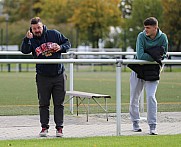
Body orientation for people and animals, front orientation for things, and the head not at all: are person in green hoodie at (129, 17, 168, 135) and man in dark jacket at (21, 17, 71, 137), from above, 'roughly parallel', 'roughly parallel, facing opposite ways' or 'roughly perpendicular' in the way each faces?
roughly parallel

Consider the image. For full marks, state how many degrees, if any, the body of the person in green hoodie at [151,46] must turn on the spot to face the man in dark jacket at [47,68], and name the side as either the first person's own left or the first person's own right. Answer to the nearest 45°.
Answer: approximately 90° to the first person's own right

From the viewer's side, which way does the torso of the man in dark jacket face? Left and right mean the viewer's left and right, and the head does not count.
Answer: facing the viewer

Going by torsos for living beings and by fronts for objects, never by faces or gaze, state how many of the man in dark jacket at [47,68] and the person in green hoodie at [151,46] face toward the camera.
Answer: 2

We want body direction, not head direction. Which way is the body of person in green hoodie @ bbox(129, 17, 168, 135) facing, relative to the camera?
toward the camera

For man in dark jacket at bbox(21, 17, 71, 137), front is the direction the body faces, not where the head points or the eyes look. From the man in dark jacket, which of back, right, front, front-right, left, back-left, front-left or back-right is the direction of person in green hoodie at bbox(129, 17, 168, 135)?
left
